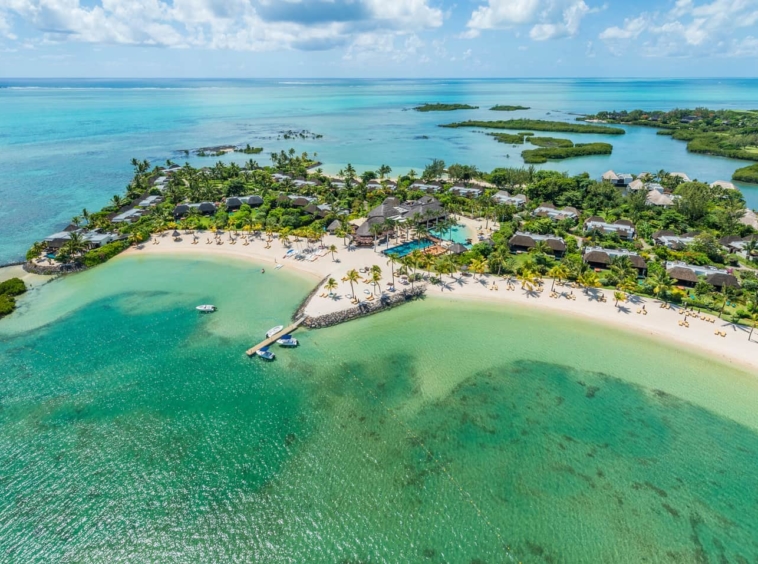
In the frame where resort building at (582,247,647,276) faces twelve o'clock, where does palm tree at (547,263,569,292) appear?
The palm tree is roughly at 1 o'clock from the resort building.

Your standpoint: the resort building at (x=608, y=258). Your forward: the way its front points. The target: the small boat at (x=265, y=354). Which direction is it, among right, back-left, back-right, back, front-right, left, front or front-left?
front-right

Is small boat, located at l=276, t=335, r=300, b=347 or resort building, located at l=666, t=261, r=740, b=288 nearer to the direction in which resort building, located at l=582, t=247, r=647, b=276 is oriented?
the small boat

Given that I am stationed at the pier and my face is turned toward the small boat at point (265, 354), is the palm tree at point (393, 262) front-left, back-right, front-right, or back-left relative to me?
back-left

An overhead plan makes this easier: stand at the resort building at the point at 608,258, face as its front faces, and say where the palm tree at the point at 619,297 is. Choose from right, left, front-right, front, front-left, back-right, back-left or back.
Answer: front

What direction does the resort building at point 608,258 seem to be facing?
toward the camera

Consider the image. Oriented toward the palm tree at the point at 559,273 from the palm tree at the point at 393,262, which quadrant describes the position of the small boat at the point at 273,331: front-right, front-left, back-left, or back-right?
back-right

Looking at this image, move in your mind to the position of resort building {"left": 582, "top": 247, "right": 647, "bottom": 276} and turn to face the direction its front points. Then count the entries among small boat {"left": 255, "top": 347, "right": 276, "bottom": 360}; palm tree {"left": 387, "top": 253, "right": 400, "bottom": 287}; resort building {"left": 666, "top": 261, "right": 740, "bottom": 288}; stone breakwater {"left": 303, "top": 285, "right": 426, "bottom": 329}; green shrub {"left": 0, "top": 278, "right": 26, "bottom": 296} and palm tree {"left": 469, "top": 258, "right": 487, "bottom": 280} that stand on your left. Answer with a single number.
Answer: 1

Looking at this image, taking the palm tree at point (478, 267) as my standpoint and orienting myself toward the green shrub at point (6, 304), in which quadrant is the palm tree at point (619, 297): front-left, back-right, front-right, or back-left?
back-left

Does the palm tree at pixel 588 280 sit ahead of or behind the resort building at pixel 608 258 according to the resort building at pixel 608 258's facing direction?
ahead

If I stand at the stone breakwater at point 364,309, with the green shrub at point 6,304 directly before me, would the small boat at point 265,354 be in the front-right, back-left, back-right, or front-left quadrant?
front-left

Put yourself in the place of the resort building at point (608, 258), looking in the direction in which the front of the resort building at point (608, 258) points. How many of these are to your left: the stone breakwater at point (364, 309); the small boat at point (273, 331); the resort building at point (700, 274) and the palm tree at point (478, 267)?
1

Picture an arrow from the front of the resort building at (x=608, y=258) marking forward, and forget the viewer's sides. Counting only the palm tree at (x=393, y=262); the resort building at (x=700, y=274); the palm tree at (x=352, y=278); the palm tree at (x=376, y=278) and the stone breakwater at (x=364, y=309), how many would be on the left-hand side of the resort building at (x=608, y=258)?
1

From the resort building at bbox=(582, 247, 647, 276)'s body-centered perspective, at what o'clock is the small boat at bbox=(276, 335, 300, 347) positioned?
The small boat is roughly at 1 o'clock from the resort building.

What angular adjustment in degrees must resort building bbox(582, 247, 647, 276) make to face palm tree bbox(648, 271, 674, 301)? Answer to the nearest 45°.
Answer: approximately 45° to its left
